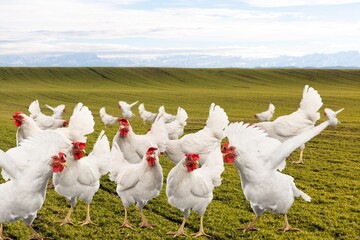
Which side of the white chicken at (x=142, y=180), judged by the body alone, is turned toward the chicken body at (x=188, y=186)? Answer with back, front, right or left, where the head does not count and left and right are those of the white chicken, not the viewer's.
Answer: front

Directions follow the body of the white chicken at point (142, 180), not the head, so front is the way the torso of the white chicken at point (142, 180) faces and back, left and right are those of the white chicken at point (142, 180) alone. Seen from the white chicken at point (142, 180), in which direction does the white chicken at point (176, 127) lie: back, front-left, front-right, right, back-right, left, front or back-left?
back-left

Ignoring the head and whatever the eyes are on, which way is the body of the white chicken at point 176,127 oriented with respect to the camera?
to the viewer's left

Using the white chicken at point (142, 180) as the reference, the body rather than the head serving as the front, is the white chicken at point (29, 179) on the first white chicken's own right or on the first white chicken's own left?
on the first white chicken's own right

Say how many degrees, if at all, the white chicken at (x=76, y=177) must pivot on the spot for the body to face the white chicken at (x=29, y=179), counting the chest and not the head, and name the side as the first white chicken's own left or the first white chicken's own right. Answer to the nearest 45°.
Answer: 0° — it already faces it

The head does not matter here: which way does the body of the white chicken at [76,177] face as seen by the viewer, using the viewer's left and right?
facing the viewer and to the left of the viewer

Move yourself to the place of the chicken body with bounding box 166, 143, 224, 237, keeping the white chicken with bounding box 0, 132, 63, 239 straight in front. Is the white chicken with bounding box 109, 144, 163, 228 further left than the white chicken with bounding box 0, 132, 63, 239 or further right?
right

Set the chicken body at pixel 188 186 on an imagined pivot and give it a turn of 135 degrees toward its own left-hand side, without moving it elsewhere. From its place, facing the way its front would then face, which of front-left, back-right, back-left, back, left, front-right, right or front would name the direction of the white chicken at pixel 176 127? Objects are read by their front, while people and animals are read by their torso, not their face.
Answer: left

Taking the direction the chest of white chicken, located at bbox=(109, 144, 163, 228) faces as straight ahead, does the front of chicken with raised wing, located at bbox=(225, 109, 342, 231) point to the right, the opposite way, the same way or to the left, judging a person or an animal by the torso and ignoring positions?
to the right

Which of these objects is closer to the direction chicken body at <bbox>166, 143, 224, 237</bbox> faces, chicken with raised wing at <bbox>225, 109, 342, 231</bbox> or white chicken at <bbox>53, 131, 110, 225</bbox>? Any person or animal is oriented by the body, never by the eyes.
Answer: the white chicken
